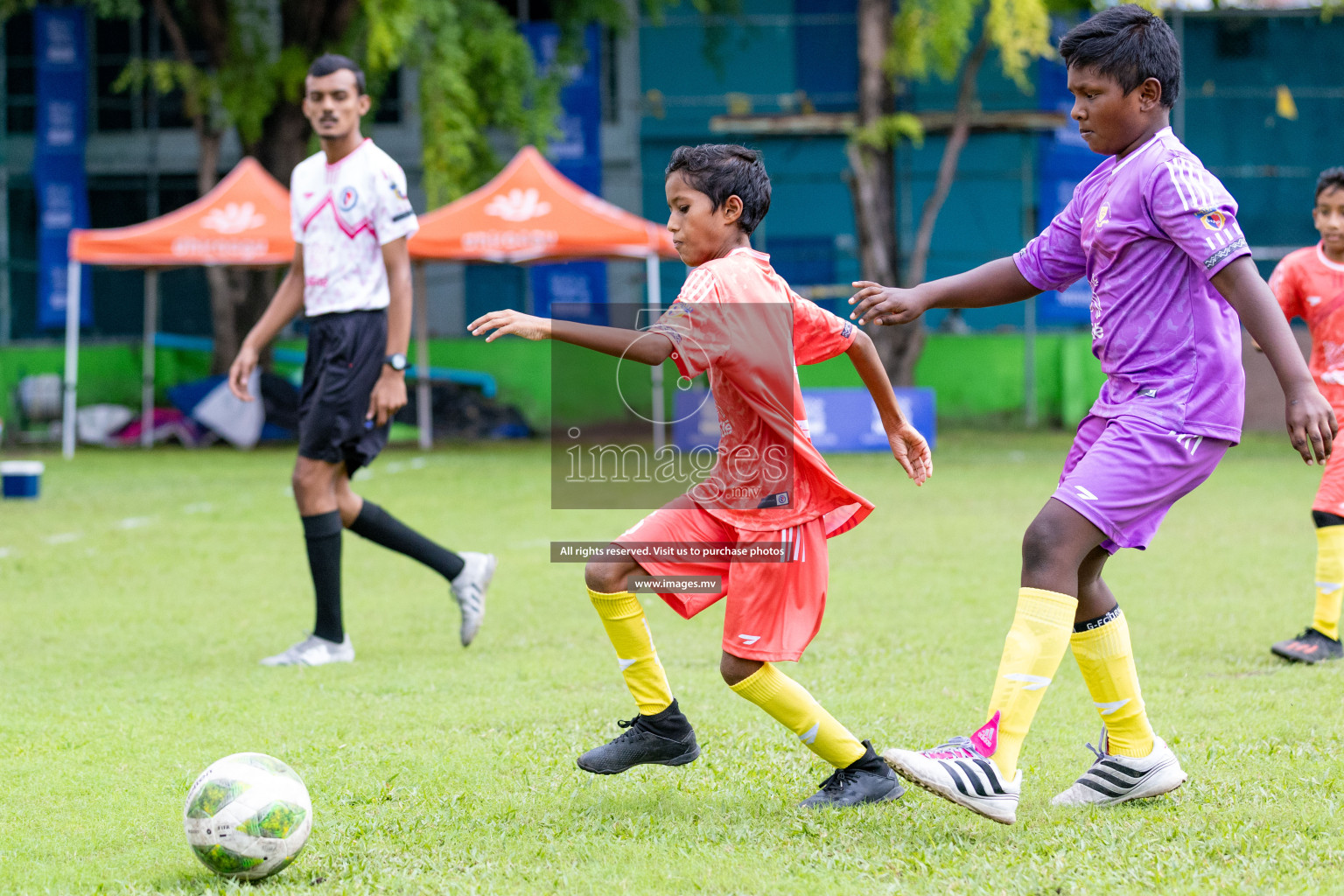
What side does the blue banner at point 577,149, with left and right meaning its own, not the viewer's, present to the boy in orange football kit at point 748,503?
front

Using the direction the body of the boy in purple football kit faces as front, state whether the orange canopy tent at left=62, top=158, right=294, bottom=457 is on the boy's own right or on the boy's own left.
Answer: on the boy's own right

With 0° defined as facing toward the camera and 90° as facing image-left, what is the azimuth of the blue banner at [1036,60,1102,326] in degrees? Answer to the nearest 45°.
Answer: approximately 0°

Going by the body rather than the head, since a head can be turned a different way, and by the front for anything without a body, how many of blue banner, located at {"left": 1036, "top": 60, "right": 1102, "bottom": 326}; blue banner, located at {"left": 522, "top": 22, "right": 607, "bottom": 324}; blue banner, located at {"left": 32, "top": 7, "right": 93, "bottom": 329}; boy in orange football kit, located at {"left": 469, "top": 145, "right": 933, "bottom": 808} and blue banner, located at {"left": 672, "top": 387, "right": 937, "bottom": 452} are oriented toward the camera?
4

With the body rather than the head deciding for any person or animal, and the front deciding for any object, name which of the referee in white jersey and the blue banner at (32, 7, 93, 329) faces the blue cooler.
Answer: the blue banner

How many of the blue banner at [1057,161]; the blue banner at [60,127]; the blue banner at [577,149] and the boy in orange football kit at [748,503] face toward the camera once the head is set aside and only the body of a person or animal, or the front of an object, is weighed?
3
